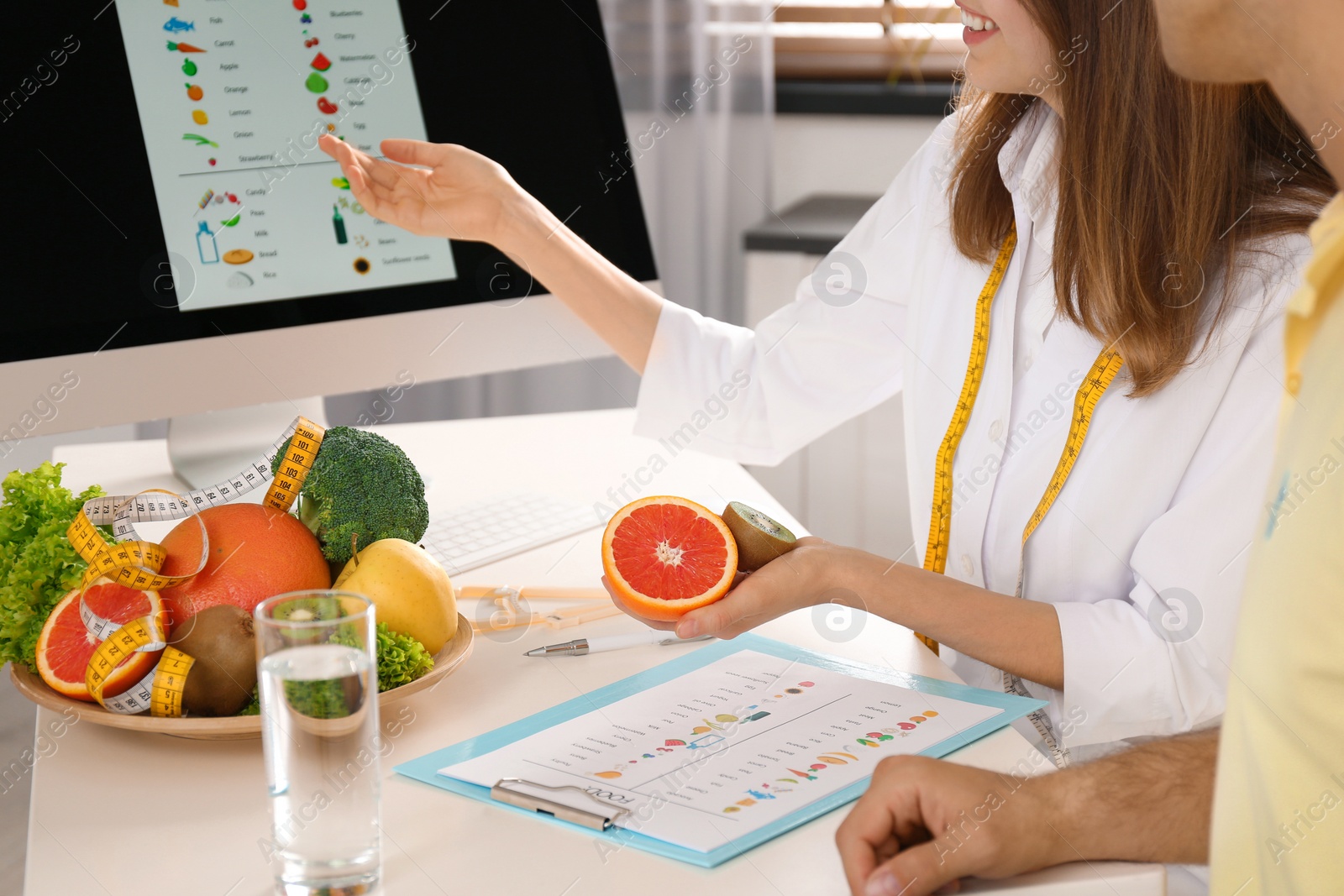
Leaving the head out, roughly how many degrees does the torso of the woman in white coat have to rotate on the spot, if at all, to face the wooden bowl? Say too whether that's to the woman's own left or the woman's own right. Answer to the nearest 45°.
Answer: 0° — they already face it

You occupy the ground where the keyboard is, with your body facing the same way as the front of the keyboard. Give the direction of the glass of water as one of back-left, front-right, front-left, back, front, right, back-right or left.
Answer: front-right

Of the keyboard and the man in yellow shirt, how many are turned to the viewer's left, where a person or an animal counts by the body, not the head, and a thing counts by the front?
1

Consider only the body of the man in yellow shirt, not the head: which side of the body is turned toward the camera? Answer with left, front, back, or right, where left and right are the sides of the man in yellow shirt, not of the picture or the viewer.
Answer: left

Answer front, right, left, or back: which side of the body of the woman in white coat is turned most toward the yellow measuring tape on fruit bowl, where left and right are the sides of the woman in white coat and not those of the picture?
front

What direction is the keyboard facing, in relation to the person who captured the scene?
facing the viewer and to the right of the viewer

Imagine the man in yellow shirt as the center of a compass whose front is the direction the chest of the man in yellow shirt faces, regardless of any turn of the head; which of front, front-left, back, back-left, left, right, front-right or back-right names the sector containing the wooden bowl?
front

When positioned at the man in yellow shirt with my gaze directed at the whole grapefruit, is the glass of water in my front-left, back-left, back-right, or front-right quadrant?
front-left

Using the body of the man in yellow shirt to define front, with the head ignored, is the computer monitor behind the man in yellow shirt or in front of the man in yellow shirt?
in front

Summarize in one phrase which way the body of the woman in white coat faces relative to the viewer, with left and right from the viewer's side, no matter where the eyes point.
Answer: facing the viewer and to the left of the viewer
